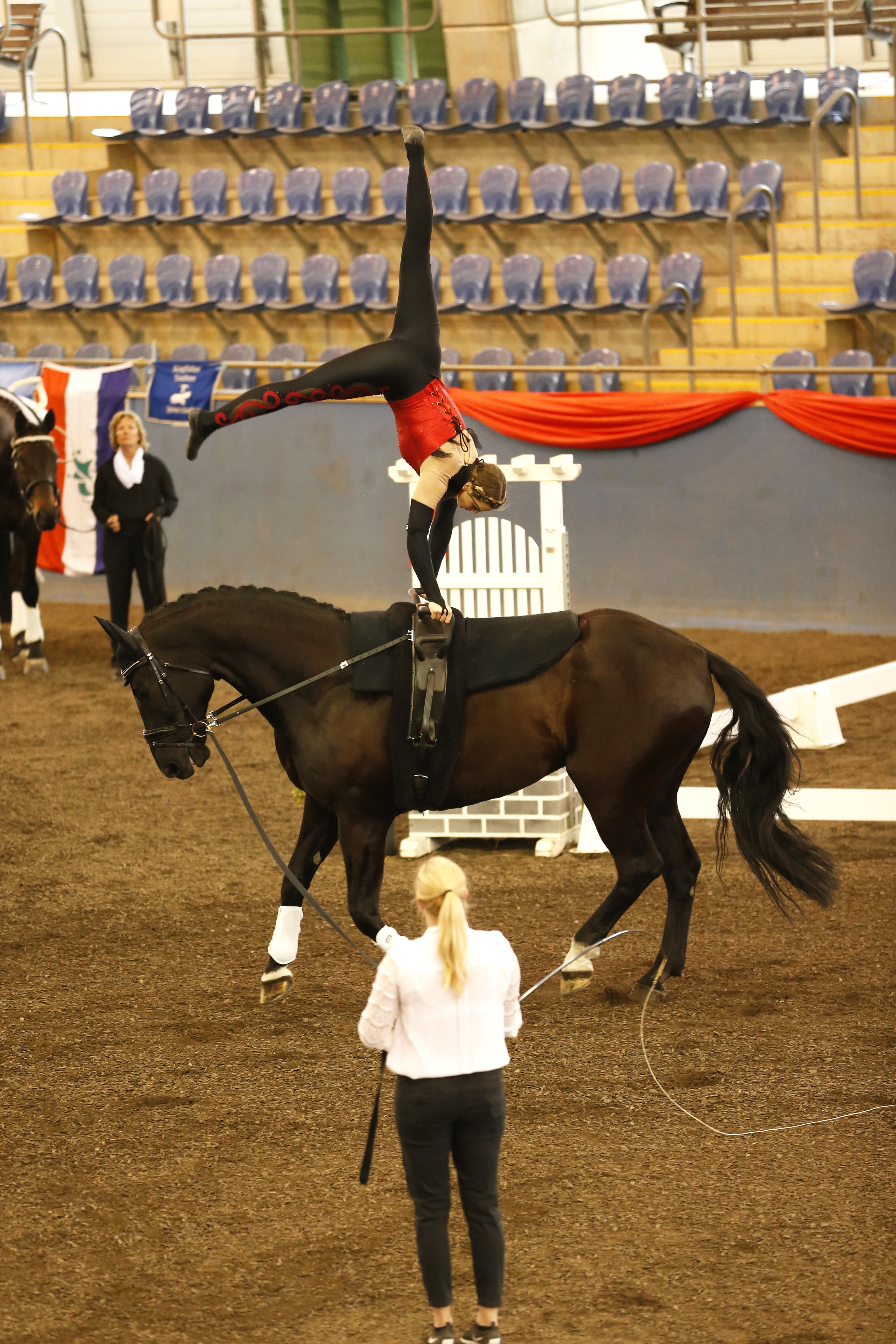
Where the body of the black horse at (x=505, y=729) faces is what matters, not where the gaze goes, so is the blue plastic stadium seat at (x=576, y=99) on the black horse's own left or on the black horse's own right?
on the black horse's own right

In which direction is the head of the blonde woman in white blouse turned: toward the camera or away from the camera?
away from the camera

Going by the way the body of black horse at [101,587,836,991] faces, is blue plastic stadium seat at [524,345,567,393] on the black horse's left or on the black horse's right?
on the black horse's right

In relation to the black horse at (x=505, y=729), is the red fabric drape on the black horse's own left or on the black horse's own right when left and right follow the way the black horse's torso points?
on the black horse's own right

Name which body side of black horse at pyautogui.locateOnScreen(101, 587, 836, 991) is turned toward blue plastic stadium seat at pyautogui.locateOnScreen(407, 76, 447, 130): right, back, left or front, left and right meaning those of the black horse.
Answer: right

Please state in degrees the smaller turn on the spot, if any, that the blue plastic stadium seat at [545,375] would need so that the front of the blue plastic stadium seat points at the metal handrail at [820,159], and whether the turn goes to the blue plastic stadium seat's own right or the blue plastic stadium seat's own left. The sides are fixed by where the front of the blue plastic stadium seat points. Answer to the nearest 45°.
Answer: approximately 135° to the blue plastic stadium seat's own left

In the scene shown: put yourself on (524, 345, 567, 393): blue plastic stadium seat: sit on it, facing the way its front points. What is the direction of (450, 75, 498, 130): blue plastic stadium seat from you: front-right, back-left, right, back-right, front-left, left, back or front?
back-right

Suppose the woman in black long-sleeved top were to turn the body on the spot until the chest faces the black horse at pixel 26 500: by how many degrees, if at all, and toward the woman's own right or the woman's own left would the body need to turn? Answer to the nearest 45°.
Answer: approximately 135° to the woman's own right

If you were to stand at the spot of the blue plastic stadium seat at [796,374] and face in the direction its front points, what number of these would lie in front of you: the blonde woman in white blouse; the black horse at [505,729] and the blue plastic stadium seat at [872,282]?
2

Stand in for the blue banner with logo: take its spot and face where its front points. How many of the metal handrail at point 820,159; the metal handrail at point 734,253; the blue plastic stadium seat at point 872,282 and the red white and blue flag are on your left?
3

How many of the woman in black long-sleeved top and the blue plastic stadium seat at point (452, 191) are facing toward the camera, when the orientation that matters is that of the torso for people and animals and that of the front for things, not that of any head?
2
